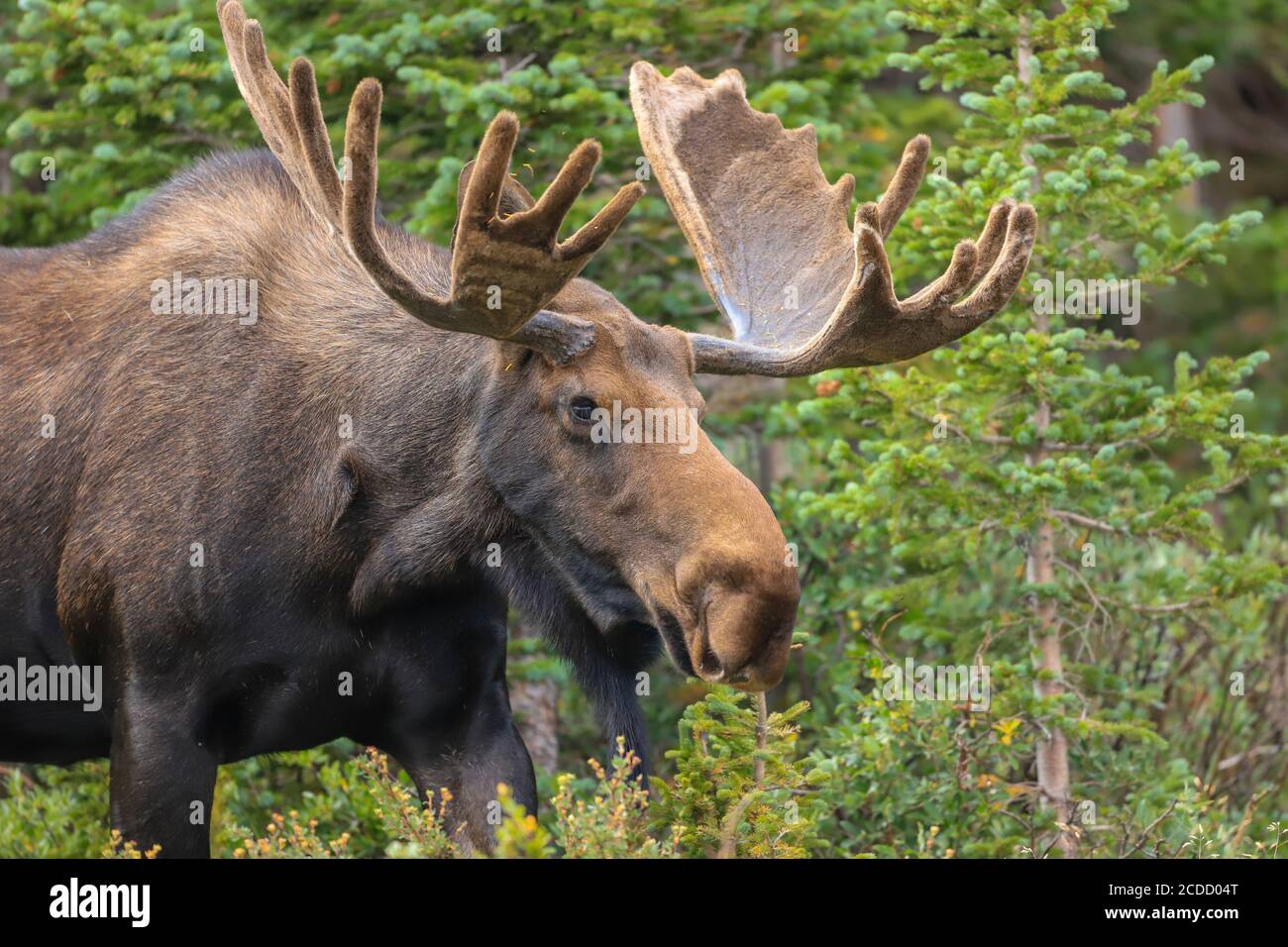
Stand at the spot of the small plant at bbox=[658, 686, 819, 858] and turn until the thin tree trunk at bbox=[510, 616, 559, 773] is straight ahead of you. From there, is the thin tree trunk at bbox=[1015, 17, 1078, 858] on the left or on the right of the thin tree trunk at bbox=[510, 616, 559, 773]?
right

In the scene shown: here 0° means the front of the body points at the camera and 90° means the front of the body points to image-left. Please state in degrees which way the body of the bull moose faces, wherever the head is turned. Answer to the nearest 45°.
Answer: approximately 315°
